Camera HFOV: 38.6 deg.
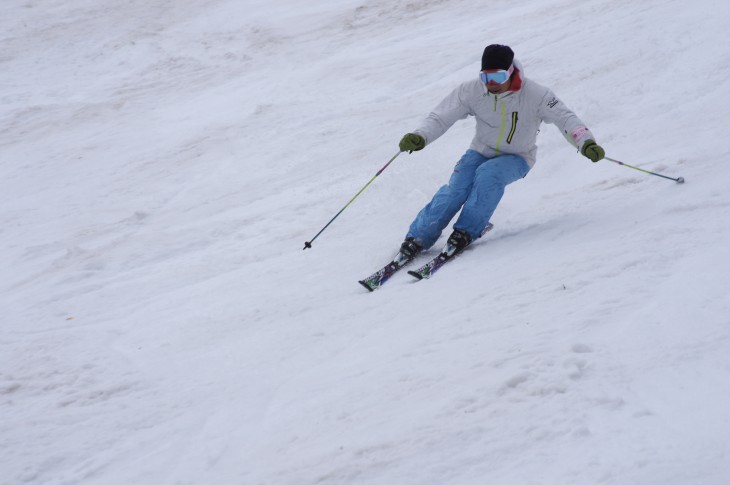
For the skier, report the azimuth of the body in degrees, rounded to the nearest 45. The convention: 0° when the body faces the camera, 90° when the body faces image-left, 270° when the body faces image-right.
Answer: approximately 45°

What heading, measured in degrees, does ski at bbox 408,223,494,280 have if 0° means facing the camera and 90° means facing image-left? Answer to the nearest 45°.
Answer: approximately 45°

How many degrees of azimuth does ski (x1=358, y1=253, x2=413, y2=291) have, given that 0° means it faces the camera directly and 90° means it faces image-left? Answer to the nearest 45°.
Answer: approximately 45°
